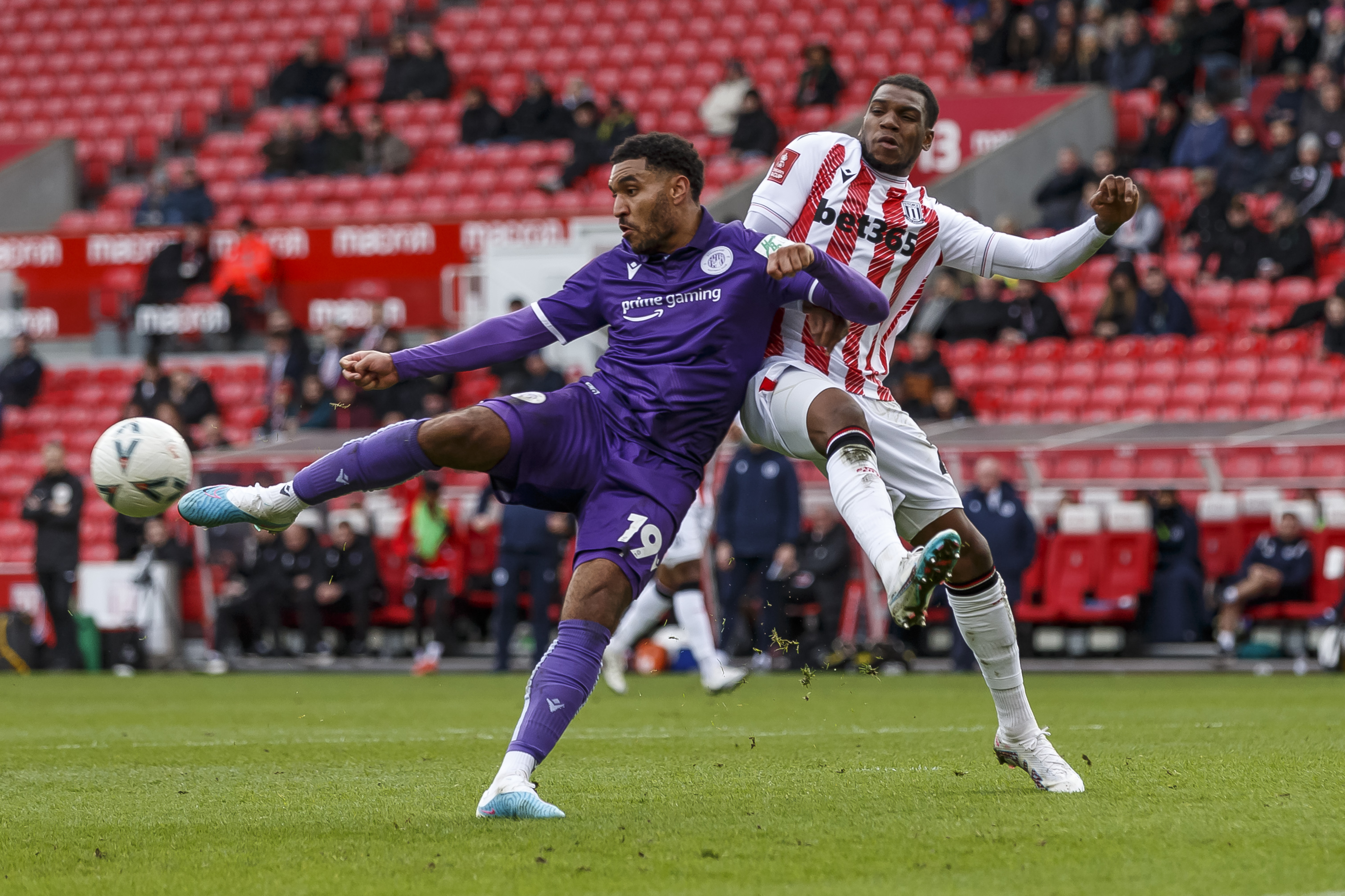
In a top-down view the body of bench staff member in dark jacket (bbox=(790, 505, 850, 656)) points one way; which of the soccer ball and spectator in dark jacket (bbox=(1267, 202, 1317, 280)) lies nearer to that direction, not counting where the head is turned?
the soccer ball

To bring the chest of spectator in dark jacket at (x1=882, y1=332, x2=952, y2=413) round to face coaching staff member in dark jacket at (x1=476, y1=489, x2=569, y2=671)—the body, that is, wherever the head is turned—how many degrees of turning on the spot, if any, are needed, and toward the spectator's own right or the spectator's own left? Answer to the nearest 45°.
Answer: approximately 45° to the spectator's own right

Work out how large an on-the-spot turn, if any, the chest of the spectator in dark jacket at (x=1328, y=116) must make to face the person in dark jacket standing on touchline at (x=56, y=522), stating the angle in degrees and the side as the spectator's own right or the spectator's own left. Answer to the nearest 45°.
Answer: approximately 45° to the spectator's own right

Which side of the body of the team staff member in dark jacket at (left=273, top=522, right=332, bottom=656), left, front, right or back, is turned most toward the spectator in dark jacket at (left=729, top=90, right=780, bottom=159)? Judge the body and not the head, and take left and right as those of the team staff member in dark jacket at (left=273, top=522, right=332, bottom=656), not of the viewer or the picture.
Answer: back

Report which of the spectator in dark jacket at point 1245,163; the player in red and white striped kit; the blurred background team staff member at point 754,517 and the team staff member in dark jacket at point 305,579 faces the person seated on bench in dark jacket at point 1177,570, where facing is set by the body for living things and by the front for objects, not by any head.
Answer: the spectator in dark jacket at point 1245,163

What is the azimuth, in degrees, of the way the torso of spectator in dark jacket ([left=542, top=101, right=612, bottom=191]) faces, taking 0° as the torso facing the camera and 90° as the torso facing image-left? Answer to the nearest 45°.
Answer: approximately 45°
